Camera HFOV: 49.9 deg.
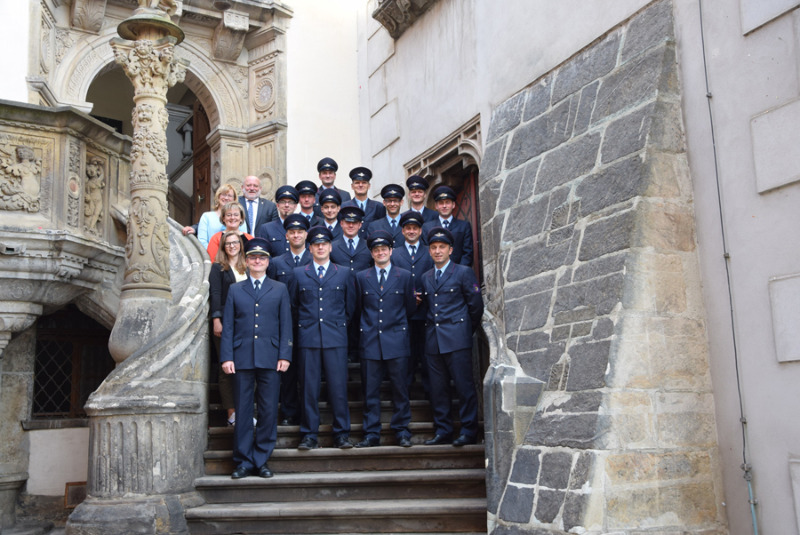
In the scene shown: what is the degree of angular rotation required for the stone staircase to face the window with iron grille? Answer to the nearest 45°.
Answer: approximately 135° to its right

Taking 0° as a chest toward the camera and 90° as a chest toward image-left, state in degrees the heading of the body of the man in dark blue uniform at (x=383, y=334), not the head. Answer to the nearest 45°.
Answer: approximately 0°

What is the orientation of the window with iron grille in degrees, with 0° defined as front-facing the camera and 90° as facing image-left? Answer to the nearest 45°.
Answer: approximately 0°
